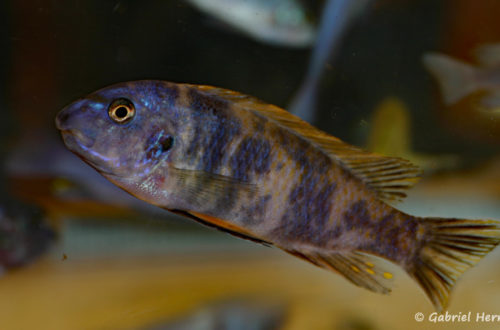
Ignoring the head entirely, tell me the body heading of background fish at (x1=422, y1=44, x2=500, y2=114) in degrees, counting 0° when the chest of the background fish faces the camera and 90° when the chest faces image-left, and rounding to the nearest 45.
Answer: approximately 270°

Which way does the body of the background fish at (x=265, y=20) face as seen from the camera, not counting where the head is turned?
to the viewer's right

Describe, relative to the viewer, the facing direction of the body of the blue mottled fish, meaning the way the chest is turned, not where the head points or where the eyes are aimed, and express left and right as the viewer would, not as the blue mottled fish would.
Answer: facing to the left of the viewer

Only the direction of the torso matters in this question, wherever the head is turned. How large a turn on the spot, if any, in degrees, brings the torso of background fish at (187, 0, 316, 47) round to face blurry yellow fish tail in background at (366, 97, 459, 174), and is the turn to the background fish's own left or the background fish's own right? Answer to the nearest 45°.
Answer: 0° — it already faces it

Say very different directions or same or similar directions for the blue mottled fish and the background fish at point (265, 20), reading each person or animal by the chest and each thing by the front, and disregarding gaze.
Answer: very different directions

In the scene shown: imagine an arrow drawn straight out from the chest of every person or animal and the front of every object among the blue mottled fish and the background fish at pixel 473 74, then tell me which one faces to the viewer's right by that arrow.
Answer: the background fish

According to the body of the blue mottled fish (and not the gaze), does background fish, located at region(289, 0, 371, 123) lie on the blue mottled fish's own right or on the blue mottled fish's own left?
on the blue mottled fish's own right
